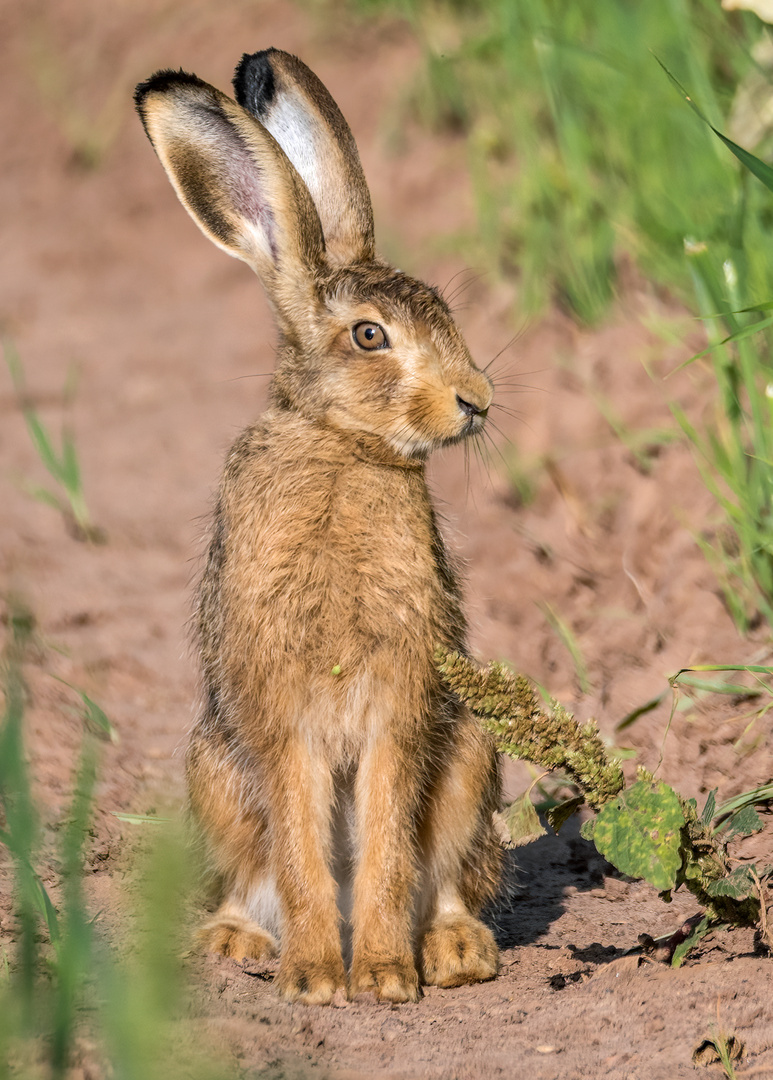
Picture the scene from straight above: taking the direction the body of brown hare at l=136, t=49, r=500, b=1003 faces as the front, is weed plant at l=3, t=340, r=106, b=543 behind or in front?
behind

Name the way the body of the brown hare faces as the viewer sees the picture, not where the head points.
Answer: toward the camera
